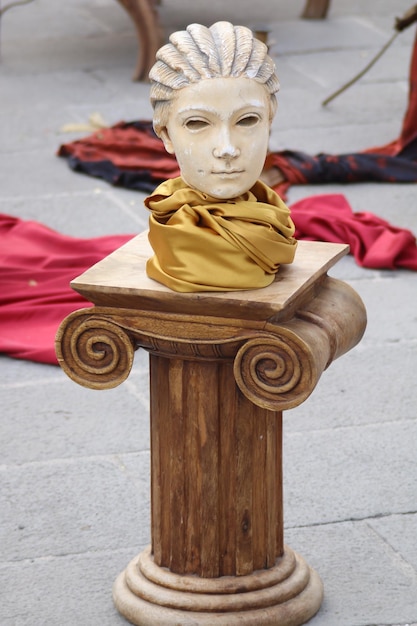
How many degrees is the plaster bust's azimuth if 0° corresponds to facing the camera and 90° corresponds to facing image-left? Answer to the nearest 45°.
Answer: approximately 0°
